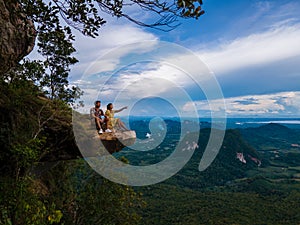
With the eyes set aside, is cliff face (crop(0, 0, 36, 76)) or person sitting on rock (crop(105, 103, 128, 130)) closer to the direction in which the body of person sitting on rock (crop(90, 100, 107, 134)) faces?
the person sitting on rock

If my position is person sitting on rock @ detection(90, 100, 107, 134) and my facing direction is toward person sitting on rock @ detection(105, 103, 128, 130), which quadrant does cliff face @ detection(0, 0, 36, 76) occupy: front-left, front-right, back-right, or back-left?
back-right
